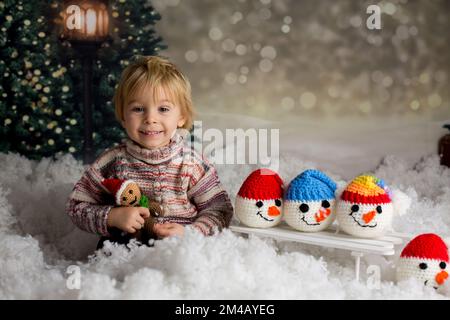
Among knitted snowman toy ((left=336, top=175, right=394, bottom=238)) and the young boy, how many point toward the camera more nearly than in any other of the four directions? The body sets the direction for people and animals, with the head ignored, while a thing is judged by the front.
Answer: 2

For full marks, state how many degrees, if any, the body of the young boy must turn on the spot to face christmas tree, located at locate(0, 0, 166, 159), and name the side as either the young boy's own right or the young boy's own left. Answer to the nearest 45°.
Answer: approximately 180°

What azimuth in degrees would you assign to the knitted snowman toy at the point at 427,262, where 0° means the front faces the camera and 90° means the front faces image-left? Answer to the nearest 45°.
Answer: approximately 315°

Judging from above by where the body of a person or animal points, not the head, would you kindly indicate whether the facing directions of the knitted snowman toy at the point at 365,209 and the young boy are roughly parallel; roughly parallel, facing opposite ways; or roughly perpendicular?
roughly parallel

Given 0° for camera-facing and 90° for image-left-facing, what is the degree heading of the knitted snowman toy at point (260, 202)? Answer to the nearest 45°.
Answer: approximately 315°

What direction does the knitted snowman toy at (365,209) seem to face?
toward the camera

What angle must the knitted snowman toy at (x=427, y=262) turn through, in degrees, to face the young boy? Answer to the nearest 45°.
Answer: approximately 135° to its right

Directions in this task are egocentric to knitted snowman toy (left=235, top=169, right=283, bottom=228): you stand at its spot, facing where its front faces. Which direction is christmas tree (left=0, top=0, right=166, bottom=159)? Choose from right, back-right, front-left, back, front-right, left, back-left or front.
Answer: back
